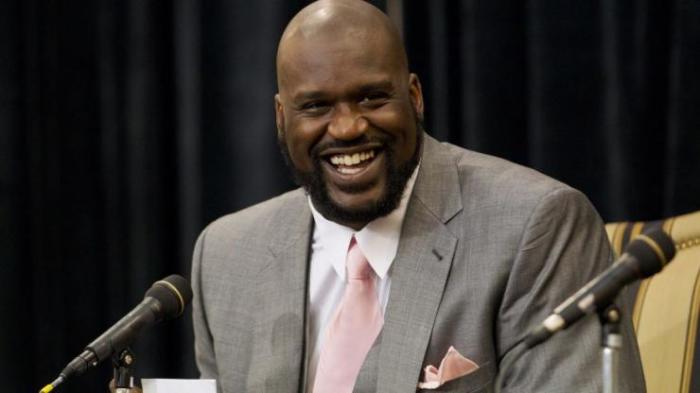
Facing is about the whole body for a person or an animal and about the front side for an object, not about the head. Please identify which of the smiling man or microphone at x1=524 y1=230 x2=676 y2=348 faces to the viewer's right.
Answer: the microphone

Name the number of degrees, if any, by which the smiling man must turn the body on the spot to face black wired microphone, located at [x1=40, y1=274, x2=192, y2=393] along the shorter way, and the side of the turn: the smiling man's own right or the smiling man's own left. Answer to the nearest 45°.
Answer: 0° — they already face it

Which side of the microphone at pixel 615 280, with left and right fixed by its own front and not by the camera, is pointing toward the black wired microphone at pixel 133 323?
back

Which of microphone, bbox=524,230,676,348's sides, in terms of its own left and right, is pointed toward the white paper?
back

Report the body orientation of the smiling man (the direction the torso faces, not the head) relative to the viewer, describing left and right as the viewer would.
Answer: facing the viewer and to the left of the viewer

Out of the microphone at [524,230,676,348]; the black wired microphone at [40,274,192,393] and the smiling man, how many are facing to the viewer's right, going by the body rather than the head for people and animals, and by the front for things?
2

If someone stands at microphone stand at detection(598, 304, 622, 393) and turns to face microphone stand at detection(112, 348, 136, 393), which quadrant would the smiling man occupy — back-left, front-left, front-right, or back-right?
front-right

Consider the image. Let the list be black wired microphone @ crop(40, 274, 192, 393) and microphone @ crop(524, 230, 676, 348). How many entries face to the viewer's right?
2

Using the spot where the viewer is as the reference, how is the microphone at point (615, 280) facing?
facing to the right of the viewer

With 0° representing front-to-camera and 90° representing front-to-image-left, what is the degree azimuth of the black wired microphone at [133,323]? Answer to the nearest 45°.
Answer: approximately 270°

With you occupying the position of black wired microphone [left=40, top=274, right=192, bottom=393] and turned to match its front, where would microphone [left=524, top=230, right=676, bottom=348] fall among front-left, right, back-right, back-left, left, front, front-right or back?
front-right

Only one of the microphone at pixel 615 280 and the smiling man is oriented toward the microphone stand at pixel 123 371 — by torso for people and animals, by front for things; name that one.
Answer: the smiling man

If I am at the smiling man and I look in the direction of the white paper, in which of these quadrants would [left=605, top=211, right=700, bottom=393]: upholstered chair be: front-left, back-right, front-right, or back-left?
back-left

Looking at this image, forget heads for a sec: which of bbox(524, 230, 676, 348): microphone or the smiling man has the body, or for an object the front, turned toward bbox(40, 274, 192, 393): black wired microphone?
the smiling man

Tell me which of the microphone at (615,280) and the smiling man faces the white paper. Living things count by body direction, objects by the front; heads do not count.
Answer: the smiling man
